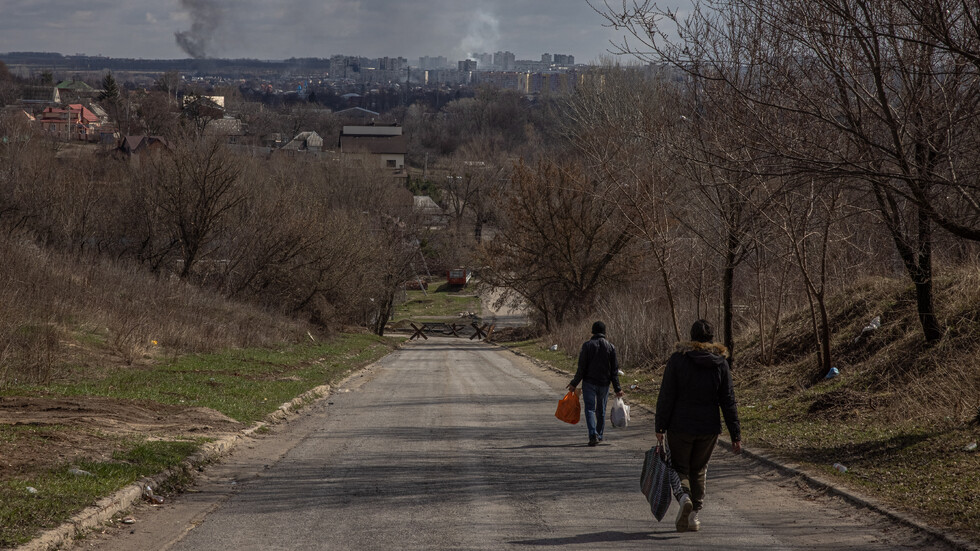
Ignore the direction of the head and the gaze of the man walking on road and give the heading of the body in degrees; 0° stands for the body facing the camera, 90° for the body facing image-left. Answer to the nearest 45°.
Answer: approximately 180°

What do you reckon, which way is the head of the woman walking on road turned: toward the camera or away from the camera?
away from the camera

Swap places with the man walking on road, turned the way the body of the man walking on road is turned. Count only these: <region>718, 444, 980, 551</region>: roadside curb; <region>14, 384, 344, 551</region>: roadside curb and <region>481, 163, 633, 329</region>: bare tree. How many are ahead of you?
1

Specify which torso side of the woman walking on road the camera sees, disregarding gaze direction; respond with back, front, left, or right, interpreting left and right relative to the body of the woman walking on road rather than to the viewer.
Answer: back

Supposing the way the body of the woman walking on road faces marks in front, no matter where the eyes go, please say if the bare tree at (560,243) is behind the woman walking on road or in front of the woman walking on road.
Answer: in front

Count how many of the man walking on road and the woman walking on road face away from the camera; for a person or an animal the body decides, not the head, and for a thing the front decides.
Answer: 2

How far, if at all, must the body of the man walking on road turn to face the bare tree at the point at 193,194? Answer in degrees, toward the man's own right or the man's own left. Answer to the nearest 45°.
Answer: approximately 45° to the man's own left

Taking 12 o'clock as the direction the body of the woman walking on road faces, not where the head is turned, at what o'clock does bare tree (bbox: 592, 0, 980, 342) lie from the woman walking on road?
The bare tree is roughly at 1 o'clock from the woman walking on road.

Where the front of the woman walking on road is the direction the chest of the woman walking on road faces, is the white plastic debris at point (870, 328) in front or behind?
in front

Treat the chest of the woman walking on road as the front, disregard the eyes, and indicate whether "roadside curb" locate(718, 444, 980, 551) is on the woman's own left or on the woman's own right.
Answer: on the woman's own right

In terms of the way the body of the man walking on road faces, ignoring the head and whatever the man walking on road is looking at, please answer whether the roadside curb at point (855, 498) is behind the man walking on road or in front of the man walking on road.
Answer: behind
